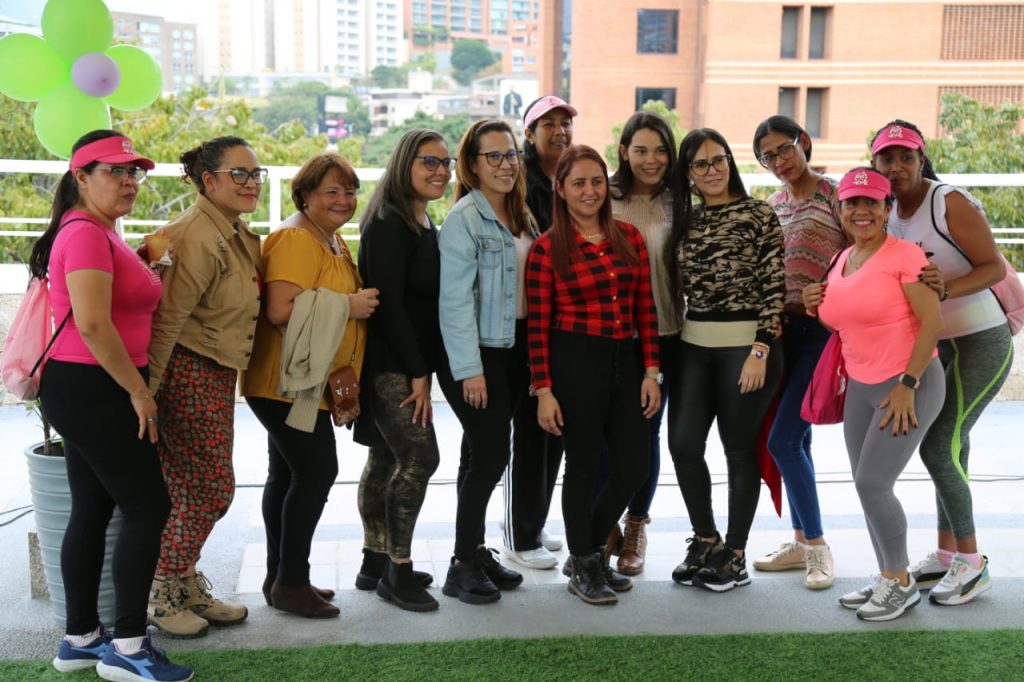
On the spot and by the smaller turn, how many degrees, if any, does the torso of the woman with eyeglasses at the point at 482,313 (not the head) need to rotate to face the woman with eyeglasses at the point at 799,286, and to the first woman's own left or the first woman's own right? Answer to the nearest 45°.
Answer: approximately 45° to the first woman's own left

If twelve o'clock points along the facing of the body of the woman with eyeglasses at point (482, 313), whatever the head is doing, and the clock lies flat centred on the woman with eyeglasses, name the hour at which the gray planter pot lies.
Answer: The gray planter pot is roughly at 4 o'clock from the woman with eyeglasses.

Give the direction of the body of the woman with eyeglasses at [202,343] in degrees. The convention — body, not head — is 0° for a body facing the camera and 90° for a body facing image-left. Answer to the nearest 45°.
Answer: approximately 315°

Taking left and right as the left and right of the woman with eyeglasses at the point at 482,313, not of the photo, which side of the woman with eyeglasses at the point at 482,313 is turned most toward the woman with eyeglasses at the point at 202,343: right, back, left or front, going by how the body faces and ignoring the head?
right

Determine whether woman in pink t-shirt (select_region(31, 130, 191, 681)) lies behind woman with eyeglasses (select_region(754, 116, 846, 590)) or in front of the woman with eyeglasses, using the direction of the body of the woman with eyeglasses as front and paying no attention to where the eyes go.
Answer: in front

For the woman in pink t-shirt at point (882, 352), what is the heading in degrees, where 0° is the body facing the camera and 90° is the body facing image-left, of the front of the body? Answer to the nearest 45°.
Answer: approximately 45°

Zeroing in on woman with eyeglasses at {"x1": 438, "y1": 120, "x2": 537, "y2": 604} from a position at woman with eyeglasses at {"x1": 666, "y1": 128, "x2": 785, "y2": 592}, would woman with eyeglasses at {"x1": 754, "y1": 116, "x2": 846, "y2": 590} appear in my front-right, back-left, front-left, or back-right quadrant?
back-right
